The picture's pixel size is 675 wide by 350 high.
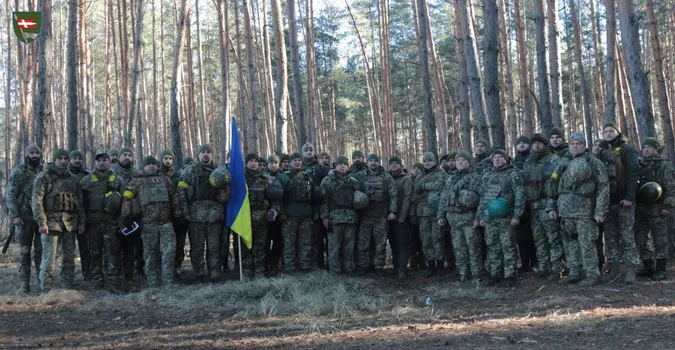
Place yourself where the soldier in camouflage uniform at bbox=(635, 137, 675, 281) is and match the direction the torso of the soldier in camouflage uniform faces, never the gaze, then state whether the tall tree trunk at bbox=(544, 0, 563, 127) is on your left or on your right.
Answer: on your right

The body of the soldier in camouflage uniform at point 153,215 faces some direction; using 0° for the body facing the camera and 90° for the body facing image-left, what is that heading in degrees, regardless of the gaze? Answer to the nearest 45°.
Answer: approximately 0°

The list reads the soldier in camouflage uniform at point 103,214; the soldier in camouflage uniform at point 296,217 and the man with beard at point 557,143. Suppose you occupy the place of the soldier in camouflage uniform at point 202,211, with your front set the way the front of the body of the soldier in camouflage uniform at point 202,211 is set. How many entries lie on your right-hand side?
1

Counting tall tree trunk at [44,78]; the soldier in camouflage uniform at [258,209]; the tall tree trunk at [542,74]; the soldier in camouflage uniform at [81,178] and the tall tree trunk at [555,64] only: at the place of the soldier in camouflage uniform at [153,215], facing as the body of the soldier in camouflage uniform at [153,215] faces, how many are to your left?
3

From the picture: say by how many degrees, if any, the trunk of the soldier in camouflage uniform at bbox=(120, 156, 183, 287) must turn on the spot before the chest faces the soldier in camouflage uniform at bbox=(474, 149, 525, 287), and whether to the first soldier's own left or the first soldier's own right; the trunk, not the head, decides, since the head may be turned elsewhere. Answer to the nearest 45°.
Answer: approximately 45° to the first soldier's own left

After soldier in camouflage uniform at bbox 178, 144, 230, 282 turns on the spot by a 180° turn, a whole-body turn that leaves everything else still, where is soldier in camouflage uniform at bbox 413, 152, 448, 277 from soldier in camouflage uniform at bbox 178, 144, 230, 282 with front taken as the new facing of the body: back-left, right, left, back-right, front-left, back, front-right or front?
right

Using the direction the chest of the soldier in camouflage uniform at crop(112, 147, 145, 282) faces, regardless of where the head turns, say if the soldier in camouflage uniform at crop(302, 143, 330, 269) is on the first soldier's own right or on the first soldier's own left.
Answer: on the first soldier's own left

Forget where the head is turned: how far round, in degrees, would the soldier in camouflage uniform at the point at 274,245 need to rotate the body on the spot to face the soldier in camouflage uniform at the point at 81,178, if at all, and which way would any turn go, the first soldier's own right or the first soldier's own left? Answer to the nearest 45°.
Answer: approximately 90° to the first soldier's own right

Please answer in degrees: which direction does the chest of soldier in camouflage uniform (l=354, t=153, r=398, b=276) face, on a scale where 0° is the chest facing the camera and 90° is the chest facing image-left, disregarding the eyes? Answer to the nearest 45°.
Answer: approximately 0°

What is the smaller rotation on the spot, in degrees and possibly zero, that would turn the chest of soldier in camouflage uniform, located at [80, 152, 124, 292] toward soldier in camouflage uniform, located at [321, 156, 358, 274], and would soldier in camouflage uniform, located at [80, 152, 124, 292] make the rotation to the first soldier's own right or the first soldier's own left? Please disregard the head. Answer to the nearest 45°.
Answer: approximately 90° to the first soldier's own left
